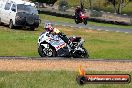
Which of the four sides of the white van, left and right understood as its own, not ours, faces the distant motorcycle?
left

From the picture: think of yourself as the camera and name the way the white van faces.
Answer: facing the viewer and to the right of the viewer
